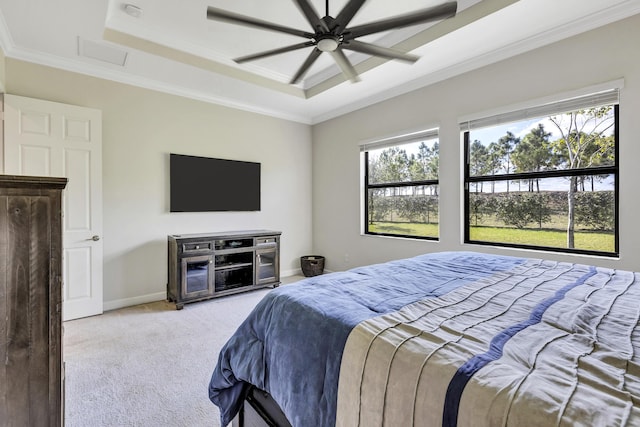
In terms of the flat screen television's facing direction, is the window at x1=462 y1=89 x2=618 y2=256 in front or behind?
in front

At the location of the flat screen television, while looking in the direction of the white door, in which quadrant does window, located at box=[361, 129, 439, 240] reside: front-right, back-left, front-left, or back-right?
back-left

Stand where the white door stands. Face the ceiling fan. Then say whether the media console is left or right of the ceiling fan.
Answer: left

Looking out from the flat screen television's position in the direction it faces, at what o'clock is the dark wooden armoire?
The dark wooden armoire is roughly at 2 o'clock from the flat screen television.

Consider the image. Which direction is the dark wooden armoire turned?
to the viewer's right

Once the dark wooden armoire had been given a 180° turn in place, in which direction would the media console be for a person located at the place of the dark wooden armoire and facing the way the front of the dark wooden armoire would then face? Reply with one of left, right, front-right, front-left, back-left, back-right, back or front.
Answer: back-right

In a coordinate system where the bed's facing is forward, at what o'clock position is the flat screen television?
The flat screen television is roughly at 12 o'clock from the bed.

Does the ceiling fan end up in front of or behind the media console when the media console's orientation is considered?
in front

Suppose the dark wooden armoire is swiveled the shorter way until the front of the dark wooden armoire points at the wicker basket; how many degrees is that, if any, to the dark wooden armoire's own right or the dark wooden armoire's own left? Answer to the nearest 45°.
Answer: approximately 45° to the dark wooden armoire's own left

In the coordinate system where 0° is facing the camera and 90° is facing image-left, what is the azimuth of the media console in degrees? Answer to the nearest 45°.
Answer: approximately 315°

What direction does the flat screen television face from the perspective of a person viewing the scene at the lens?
facing the viewer and to the right of the viewer

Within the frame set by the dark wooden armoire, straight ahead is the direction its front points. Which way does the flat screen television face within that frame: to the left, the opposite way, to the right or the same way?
to the right

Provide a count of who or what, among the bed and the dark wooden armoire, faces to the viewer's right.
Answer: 1

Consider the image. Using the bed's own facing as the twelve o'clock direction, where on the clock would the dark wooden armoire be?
The dark wooden armoire is roughly at 10 o'clock from the bed.

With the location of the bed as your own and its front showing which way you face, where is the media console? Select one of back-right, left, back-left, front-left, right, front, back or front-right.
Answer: front
